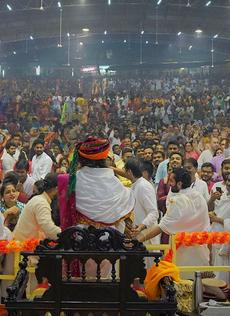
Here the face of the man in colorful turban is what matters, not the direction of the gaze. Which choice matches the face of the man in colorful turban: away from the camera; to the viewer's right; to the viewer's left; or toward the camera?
away from the camera

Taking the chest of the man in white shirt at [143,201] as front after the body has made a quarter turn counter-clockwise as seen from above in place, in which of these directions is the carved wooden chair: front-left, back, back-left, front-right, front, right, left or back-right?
front

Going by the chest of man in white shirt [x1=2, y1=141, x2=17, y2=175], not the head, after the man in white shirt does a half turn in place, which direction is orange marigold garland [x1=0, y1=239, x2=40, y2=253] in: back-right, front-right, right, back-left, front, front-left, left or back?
back-left

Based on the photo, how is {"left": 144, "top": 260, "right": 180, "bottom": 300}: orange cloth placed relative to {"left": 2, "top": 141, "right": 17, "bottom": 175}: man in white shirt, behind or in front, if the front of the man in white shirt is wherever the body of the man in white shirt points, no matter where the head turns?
in front

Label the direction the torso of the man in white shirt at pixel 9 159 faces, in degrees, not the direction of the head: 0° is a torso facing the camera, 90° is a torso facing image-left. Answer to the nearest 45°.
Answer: approximately 315°

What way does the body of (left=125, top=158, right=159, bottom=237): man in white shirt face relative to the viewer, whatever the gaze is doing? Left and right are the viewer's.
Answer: facing to the left of the viewer
